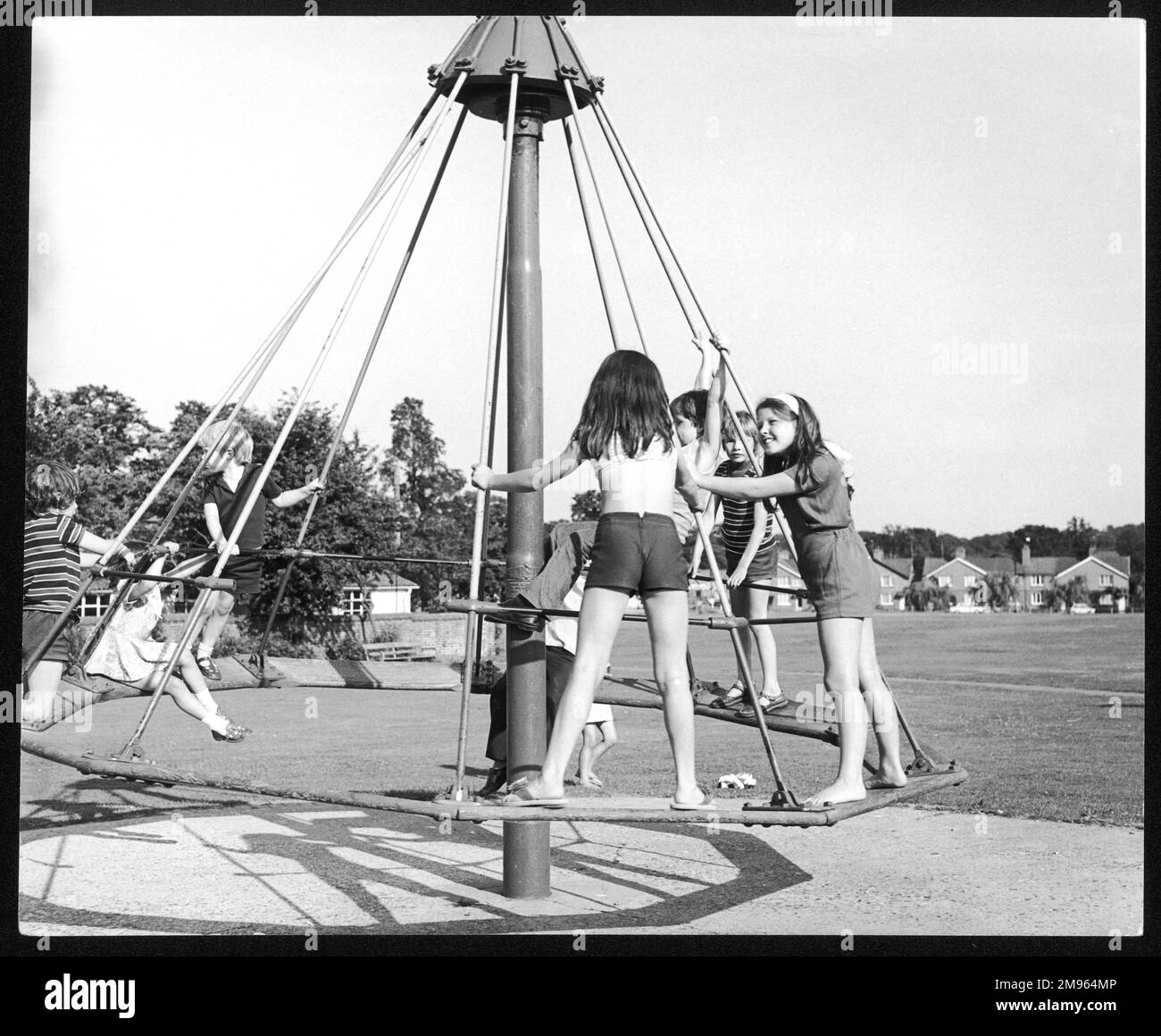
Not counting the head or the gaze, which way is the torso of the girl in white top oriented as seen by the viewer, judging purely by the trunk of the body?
away from the camera

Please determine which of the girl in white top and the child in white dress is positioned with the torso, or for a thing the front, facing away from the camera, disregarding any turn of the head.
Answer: the girl in white top

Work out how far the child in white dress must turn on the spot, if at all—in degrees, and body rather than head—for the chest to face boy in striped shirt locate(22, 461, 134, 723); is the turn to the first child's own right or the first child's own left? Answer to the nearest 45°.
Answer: approximately 135° to the first child's own right

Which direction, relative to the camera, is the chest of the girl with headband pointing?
to the viewer's left

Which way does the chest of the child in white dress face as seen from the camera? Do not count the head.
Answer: to the viewer's right

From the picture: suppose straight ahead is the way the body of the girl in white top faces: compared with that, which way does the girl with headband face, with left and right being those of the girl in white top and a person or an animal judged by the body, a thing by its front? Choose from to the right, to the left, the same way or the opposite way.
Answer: to the left

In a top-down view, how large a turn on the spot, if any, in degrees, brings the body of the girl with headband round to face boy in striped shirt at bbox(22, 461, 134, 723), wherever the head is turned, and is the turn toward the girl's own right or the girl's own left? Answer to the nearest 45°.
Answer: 0° — they already face them
